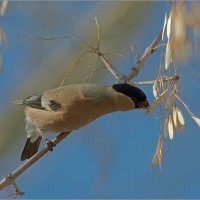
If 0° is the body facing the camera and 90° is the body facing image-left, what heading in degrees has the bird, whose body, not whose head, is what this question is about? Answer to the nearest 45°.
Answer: approximately 270°

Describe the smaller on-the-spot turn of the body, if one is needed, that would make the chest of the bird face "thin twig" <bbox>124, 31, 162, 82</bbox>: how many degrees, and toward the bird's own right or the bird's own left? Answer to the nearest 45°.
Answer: approximately 45° to the bird's own right

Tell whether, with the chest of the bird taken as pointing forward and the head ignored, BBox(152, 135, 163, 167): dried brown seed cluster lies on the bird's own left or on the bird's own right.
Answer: on the bird's own right
